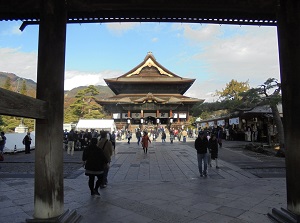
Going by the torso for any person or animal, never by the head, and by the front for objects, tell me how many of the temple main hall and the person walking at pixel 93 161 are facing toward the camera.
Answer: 1

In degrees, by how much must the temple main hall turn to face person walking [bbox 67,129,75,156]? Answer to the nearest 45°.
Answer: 0° — it already faces them

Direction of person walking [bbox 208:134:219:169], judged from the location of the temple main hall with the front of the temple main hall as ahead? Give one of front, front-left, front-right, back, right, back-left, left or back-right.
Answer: front

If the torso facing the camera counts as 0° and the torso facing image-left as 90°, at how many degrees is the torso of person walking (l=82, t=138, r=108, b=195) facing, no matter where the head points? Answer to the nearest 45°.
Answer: approximately 180°

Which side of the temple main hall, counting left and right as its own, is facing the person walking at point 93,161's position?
front

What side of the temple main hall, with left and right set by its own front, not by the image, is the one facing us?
front

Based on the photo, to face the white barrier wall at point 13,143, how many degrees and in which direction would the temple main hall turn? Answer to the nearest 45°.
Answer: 0° — it already faces it

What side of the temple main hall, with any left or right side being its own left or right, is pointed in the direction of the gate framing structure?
front

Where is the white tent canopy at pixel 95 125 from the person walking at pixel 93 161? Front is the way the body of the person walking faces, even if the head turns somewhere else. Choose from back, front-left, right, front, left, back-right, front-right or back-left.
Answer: front

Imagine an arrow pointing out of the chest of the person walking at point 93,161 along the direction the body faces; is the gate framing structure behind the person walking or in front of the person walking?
behind

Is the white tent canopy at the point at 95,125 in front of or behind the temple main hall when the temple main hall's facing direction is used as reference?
in front

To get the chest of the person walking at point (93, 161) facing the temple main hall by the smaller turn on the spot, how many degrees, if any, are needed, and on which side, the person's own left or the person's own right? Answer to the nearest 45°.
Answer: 0° — they already face it

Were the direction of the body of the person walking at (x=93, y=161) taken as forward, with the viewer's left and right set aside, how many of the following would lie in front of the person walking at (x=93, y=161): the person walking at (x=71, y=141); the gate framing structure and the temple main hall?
2

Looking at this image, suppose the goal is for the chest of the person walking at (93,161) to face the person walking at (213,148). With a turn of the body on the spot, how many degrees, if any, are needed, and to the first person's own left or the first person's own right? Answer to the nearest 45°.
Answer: approximately 45° to the first person's own right

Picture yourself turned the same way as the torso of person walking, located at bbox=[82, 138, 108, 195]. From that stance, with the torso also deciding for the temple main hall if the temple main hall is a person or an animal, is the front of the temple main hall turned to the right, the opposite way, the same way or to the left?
the opposite way
